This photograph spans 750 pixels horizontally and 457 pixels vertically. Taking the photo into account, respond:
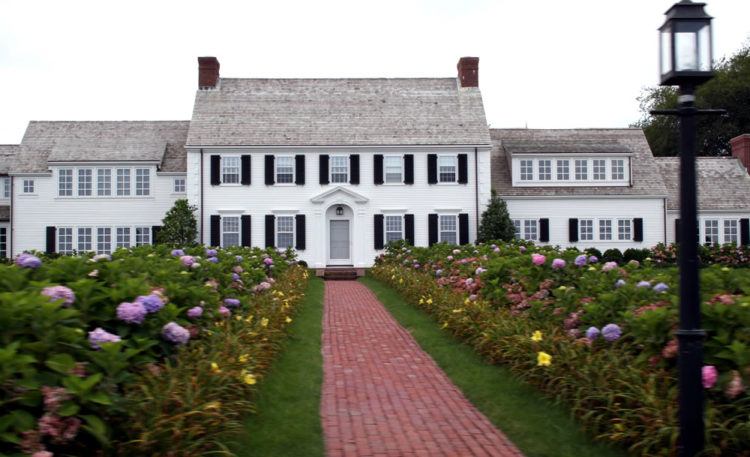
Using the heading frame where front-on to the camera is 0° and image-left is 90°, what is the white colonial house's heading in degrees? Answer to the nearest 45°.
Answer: approximately 0°

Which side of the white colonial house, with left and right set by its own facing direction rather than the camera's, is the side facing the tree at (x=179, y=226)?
right

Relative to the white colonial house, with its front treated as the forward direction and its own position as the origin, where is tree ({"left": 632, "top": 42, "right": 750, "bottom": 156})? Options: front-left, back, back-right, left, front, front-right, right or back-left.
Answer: back-left

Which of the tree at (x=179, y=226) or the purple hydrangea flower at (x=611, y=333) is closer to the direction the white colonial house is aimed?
the purple hydrangea flower

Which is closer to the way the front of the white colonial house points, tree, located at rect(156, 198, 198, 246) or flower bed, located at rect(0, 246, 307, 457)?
the flower bed

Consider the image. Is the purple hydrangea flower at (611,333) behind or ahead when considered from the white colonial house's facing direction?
ahead

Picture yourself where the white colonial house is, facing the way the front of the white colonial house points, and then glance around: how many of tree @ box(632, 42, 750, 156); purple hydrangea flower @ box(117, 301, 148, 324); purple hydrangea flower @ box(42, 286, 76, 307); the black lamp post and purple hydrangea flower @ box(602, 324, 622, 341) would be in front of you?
4

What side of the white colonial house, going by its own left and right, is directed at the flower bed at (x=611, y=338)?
front

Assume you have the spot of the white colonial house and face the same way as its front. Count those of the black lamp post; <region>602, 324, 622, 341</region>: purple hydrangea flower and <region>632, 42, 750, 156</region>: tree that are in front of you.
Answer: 2

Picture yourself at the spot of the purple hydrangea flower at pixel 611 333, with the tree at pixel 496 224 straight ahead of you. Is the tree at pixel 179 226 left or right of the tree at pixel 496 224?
left

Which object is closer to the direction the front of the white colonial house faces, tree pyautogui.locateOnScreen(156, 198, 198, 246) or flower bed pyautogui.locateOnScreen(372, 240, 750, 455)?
the flower bed

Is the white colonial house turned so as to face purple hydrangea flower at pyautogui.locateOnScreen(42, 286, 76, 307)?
yes

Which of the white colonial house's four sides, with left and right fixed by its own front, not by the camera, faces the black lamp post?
front

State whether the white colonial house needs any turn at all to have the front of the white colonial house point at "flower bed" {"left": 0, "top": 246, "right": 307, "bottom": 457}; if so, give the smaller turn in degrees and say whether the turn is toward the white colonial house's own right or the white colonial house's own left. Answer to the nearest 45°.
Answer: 0° — it already faces it
